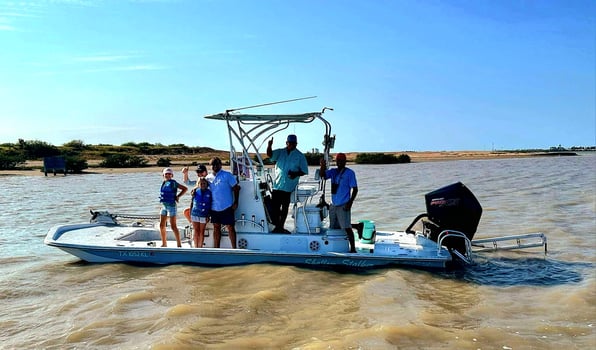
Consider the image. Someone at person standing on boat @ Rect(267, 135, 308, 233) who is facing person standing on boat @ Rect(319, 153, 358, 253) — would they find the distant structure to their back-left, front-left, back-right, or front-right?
back-left

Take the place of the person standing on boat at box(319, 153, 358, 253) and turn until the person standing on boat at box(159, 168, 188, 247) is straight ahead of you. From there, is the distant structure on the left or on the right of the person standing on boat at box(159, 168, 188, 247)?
right

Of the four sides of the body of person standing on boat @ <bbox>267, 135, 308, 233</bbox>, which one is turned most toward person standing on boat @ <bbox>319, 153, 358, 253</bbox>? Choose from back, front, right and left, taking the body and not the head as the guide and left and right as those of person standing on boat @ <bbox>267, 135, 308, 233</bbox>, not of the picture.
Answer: left

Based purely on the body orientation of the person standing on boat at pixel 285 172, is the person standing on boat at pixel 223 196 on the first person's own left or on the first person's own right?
on the first person's own right

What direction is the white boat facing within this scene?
to the viewer's left

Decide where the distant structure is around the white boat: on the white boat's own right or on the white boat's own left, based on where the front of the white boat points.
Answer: on the white boat's own right

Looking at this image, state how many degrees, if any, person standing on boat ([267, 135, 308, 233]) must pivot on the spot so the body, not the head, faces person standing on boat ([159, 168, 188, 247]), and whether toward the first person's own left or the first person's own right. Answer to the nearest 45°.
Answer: approximately 90° to the first person's own right

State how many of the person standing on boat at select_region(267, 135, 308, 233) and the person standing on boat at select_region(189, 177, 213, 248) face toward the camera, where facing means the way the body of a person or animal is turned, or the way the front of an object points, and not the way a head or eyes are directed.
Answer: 2

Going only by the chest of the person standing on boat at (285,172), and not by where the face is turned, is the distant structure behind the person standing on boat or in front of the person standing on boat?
behind

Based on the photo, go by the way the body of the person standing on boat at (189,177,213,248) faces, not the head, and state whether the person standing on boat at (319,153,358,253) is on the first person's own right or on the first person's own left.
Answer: on the first person's own left

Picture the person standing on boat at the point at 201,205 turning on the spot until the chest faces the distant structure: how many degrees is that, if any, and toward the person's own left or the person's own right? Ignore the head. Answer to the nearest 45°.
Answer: approximately 180°

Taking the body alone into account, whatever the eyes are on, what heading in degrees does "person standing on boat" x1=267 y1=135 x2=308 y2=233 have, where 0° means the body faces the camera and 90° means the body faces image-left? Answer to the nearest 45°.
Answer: approximately 0°
